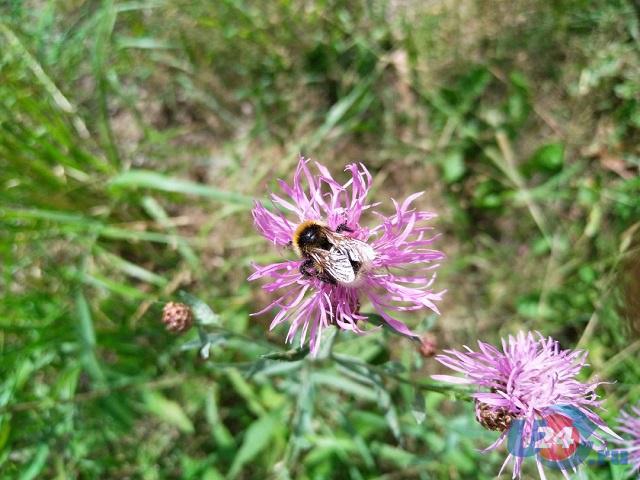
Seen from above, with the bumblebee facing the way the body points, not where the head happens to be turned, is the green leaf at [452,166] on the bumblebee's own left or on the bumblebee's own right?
on the bumblebee's own right

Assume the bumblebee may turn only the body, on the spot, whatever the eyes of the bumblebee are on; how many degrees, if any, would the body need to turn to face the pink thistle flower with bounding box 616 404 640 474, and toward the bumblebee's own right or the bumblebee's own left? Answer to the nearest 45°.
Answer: approximately 135° to the bumblebee's own right

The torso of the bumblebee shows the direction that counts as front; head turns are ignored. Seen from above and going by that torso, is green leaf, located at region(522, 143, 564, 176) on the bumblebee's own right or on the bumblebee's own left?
on the bumblebee's own right

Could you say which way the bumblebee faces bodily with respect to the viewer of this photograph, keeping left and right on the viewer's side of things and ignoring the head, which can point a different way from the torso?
facing away from the viewer and to the left of the viewer

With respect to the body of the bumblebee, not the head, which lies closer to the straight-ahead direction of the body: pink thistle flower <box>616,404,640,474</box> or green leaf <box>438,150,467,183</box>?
the green leaf
